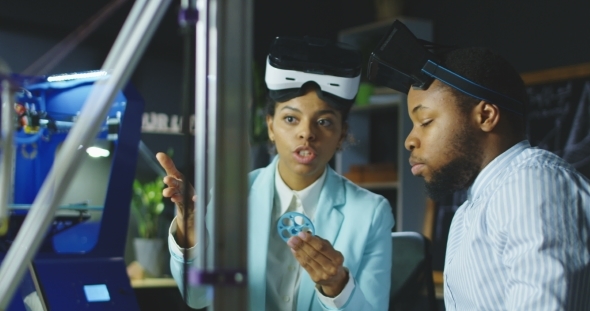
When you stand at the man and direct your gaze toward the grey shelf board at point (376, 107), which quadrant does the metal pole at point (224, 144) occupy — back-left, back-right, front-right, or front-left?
back-left

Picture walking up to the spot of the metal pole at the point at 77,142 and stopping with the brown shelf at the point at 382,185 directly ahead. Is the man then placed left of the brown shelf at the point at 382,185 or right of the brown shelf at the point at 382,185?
right

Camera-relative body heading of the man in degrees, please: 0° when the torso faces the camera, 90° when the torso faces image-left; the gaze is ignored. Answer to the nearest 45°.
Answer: approximately 90°

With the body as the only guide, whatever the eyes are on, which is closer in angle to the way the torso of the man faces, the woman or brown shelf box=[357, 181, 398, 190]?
the woman
